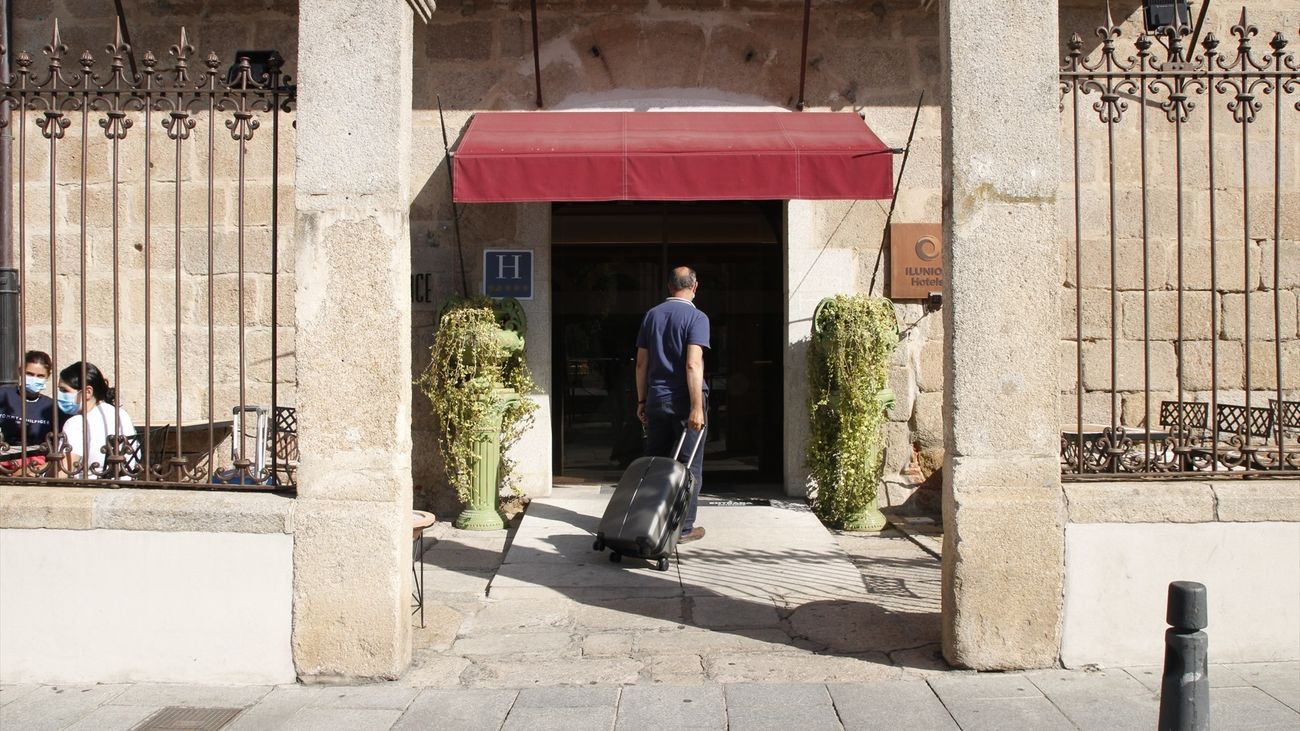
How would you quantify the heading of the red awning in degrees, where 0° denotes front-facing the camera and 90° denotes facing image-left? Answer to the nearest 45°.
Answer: approximately 0°

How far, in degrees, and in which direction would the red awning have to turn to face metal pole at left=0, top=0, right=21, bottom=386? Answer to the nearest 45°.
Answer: approximately 90° to its right

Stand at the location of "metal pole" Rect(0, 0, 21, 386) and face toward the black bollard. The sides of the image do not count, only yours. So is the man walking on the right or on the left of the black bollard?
left

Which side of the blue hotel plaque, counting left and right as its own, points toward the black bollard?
front

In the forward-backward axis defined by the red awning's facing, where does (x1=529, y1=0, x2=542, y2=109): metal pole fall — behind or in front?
behind

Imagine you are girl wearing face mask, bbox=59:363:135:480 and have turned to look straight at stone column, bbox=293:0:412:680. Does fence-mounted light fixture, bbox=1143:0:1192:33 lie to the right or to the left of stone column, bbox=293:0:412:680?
left

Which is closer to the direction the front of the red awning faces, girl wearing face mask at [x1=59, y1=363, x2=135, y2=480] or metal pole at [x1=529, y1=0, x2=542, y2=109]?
the girl wearing face mask

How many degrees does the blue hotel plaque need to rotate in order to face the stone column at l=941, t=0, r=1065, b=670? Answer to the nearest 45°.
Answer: approximately 45° to its left

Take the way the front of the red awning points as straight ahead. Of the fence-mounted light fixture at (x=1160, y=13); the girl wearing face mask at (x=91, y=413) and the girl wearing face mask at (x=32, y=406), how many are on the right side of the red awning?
2

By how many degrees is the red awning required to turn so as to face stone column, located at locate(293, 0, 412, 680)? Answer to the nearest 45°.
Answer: approximately 45° to its right

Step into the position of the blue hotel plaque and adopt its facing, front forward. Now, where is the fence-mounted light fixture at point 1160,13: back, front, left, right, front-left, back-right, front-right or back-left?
left

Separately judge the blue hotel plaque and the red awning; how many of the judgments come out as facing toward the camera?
2
